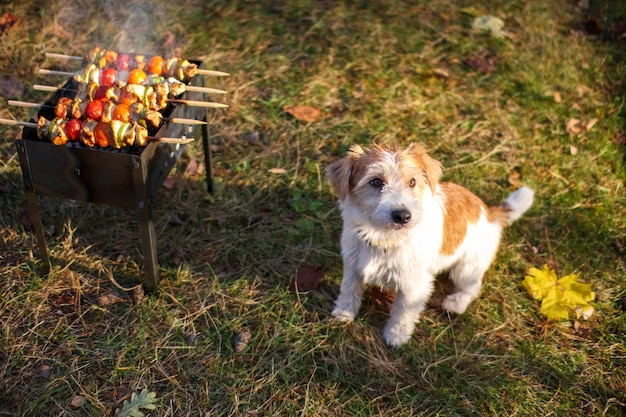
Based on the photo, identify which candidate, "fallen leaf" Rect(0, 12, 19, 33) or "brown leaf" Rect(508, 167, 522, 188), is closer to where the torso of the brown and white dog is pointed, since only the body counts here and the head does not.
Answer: the fallen leaf

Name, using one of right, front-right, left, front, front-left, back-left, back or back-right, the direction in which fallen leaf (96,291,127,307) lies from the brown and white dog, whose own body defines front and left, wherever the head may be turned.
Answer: front-right

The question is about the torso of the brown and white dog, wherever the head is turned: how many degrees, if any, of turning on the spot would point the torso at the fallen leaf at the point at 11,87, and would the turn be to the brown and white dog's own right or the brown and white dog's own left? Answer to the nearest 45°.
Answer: approximately 45° to the brown and white dog's own right

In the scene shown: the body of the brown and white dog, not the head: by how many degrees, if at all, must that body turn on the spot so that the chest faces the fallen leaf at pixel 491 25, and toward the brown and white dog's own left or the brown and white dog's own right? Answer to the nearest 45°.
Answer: approximately 135° to the brown and white dog's own right

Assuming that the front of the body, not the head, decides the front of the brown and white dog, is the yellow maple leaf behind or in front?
behind

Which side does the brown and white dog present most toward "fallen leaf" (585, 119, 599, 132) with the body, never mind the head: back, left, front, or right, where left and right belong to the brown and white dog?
back

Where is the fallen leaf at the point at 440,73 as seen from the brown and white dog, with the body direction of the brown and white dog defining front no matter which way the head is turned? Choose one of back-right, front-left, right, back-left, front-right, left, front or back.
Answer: back-right

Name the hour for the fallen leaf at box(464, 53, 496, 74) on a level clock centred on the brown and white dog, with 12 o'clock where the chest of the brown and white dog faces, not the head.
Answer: The fallen leaf is roughly at 5 o'clock from the brown and white dog.

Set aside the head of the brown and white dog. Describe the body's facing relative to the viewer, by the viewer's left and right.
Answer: facing the viewer and to the left of the viewer

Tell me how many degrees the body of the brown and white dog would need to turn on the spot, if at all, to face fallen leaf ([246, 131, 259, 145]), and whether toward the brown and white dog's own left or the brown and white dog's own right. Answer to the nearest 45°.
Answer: approximately 90° to the brown and white dog's own right

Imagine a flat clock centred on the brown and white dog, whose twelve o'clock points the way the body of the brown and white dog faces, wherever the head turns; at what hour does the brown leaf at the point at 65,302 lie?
The brown leaf is roughly at 1 o'clock from the brown and white dog.
